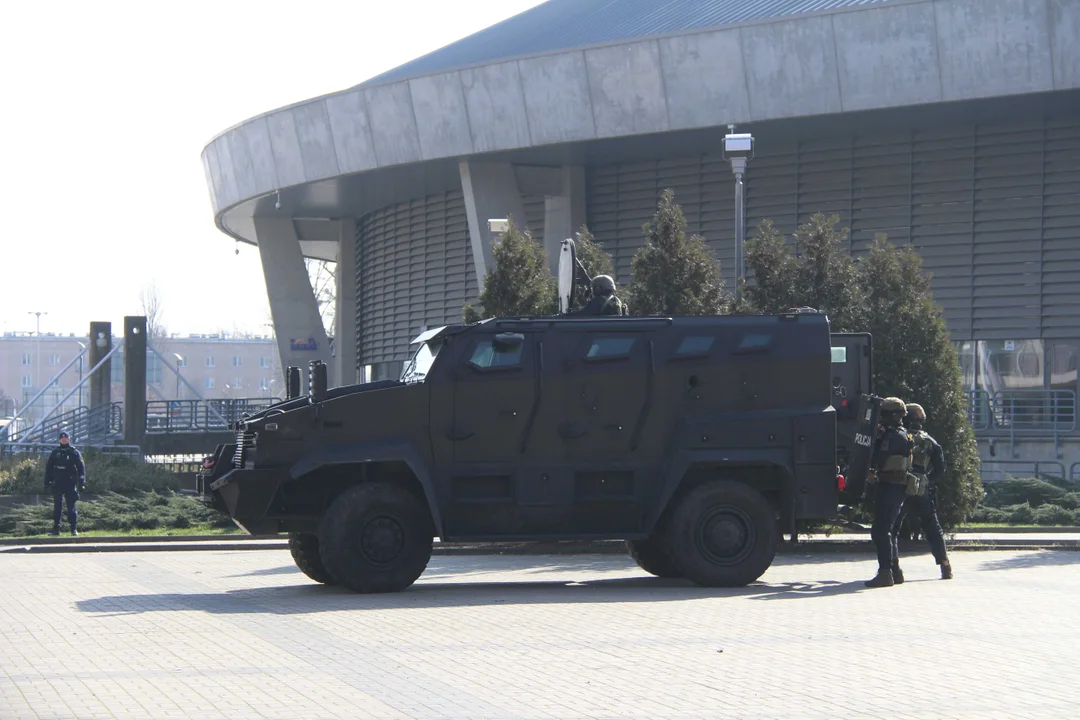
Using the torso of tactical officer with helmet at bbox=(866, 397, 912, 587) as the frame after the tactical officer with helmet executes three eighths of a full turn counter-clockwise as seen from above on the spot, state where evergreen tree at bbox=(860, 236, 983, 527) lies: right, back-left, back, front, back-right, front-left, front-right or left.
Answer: back-left

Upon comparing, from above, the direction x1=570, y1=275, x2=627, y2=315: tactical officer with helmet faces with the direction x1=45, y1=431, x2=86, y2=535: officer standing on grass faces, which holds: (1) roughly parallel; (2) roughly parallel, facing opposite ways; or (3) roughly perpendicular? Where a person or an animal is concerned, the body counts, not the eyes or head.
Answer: roughly perpendicular

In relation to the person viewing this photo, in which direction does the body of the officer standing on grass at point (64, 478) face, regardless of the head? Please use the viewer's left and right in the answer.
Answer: facing the viewer

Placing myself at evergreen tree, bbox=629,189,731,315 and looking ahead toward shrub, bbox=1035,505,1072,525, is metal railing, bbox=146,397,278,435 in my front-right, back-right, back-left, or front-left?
back-left

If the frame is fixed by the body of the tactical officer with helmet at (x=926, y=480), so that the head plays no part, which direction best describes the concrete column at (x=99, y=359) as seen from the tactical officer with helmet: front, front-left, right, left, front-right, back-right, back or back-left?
front-right

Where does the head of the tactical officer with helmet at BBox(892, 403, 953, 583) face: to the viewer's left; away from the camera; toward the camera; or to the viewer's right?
to the viewer's left

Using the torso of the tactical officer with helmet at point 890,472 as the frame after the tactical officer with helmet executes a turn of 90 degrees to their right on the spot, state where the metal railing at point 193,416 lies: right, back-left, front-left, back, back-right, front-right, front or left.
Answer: front-left

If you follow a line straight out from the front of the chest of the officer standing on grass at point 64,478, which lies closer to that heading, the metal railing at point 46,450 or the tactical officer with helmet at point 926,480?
the tactical officer with helmet

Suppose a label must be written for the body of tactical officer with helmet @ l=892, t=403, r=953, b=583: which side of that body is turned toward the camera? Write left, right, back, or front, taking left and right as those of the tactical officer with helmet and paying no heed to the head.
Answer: left

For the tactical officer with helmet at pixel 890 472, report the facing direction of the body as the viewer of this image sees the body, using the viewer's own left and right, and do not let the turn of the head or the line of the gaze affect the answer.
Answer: facing to the left of the viewer

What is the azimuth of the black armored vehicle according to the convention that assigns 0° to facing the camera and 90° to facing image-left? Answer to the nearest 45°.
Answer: approximately 90°

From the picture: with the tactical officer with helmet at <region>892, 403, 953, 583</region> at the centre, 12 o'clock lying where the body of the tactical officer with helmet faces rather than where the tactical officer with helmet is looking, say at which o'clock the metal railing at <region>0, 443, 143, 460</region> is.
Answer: The metal railing is roughly at 1 o'clock from the tactical officer with helmet.

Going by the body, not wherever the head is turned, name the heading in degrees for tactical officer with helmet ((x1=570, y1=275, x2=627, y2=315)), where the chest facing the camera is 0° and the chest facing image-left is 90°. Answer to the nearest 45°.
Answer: approximately 90°
